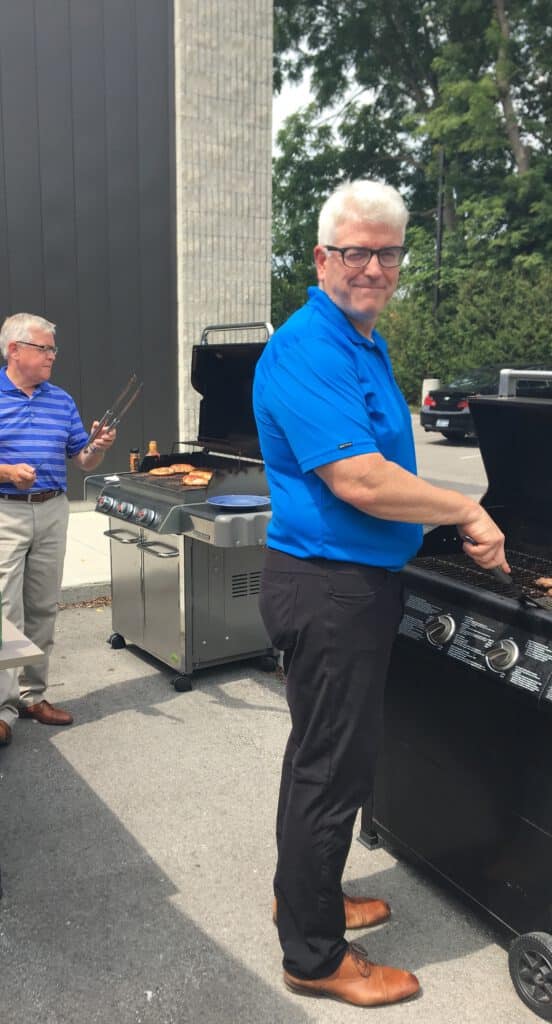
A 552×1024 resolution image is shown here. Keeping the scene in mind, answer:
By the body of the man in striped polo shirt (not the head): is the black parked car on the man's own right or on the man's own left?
on the man's own left

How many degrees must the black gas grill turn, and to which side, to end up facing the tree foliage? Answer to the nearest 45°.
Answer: approximately 135° to its right

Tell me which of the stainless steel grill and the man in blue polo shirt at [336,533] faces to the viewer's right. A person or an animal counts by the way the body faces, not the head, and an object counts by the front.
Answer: the man in blue polo shirt

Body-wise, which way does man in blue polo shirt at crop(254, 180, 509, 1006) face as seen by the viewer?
to the viewer's right

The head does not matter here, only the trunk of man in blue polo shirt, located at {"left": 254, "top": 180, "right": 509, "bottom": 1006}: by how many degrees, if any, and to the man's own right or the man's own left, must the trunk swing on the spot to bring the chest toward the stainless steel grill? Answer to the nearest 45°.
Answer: approximately 90° to the man's own left

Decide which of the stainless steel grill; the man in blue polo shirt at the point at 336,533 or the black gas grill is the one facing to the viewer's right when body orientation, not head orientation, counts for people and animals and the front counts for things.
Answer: the man in blue polo shirt

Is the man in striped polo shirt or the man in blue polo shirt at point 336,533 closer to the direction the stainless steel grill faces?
the man in striped polo shirt

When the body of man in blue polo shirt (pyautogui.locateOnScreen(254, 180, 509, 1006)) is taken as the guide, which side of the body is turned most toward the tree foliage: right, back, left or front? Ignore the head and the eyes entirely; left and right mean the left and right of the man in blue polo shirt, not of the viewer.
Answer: left

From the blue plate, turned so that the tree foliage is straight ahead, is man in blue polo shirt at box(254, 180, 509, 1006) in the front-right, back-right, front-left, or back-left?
back-right

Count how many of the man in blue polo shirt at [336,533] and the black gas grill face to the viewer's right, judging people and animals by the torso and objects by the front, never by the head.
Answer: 1

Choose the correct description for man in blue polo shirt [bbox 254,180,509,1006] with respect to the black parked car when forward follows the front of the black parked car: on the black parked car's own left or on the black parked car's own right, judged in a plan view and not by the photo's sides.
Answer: on the black parked car's own right
